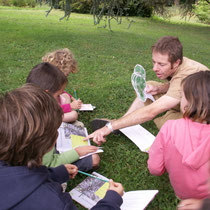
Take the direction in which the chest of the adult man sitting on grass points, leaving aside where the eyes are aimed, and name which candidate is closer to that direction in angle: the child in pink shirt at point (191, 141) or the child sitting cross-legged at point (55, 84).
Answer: the child sitting cross-legged

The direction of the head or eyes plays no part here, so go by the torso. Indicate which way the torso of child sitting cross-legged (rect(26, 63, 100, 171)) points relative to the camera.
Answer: to the viewer's right

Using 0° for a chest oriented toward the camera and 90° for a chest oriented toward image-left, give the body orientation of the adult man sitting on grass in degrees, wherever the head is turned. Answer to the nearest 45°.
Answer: approximately 90°

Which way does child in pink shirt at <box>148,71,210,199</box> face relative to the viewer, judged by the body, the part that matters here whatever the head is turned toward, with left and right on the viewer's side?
facing away from the viewer and to the left of the viewer

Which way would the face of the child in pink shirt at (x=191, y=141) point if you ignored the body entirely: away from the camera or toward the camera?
away from the camera

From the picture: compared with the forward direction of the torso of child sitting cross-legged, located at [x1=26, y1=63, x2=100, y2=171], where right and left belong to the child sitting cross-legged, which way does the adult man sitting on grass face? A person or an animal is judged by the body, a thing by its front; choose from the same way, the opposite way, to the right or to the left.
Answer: the opposite way
